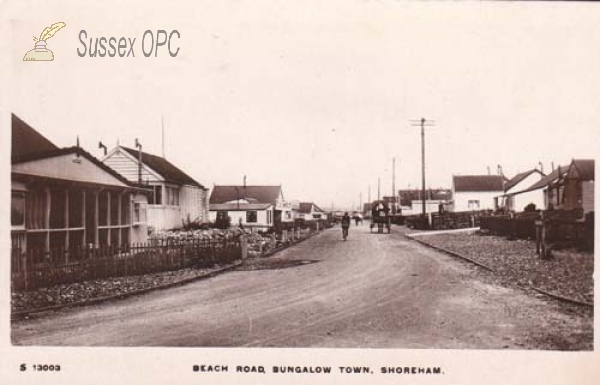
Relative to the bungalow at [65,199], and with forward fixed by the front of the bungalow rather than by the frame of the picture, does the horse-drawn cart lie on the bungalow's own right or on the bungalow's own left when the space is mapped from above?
on the bungalow's own left

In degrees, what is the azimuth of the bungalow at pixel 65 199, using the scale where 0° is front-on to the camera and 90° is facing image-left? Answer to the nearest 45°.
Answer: approximately 315°

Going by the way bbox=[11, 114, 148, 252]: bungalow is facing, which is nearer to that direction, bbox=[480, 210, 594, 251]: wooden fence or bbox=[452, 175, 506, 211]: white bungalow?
the wooden fence

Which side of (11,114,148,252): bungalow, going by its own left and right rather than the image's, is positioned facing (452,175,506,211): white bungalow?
left

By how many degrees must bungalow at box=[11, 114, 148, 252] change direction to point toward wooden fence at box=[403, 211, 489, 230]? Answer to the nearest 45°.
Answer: approximately 90° to its left

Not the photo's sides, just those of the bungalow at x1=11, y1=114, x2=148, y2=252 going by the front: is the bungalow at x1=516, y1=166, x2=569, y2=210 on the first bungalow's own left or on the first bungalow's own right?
on the first bungalow's own left

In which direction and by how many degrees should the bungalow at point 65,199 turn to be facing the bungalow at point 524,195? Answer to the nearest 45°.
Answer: approximately 90° to its left

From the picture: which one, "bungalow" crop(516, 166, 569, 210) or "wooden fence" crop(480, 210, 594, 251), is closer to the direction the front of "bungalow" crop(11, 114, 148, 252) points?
the wooden fence
